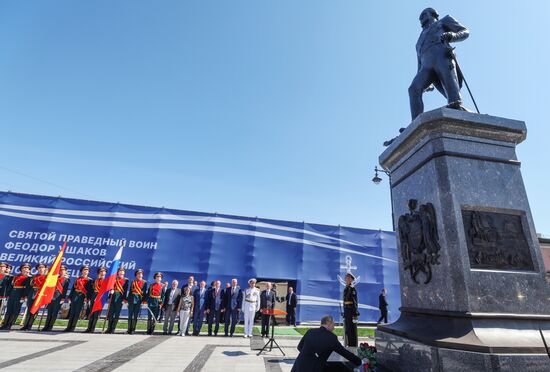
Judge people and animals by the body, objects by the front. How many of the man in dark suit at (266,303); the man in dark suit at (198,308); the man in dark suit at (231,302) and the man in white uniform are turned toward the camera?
4

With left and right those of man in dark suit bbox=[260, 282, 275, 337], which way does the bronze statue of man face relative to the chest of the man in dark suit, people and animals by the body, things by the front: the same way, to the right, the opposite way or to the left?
to the right

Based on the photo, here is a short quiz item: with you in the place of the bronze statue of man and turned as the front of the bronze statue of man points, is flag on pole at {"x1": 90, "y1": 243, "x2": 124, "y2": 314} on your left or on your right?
on your right

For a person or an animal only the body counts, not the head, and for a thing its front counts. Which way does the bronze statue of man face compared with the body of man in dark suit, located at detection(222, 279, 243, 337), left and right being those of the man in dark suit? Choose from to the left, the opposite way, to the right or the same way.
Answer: to the right

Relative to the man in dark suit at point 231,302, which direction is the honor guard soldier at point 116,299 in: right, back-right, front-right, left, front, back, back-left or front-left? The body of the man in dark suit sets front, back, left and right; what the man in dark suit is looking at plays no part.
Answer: right

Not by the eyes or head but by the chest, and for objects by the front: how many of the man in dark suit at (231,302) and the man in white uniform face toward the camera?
2

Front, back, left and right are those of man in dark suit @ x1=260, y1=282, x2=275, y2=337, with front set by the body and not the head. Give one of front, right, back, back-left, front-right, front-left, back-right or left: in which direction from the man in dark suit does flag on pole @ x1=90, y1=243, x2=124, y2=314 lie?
right

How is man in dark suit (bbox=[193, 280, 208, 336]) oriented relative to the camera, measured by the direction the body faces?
toward the camera

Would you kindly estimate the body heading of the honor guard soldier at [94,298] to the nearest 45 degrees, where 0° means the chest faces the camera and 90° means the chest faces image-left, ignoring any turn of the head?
approximately 315°

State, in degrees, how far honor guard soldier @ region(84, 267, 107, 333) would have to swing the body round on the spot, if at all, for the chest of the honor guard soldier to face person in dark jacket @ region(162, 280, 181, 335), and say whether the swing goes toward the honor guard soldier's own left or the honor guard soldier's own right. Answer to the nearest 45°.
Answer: approximately 45° to the honor guard soldier's own left

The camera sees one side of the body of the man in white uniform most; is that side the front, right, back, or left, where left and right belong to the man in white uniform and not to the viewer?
front

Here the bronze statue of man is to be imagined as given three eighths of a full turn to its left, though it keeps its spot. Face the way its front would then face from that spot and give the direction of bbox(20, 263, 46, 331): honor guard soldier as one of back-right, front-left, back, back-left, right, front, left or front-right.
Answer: back

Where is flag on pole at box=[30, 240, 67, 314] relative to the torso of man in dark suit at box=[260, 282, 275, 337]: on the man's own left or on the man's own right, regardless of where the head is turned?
on the man's own right

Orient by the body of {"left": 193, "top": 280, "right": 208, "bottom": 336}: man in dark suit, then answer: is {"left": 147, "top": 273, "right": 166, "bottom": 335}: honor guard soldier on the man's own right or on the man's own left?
on the man's own right
